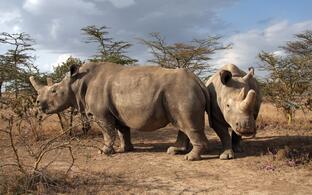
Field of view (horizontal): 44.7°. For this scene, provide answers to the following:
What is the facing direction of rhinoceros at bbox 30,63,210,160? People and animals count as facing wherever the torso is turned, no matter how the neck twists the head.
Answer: to the viewer's left

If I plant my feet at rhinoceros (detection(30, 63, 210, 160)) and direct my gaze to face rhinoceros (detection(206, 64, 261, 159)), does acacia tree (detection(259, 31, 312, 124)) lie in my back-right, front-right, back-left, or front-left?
front-left

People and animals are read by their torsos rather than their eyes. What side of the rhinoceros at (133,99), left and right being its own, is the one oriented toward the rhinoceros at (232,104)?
back

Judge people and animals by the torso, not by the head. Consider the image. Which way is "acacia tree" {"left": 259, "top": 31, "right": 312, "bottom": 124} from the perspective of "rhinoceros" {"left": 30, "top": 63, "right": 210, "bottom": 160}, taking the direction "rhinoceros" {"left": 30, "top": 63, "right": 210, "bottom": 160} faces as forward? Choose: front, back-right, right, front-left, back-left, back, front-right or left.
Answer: back-right
